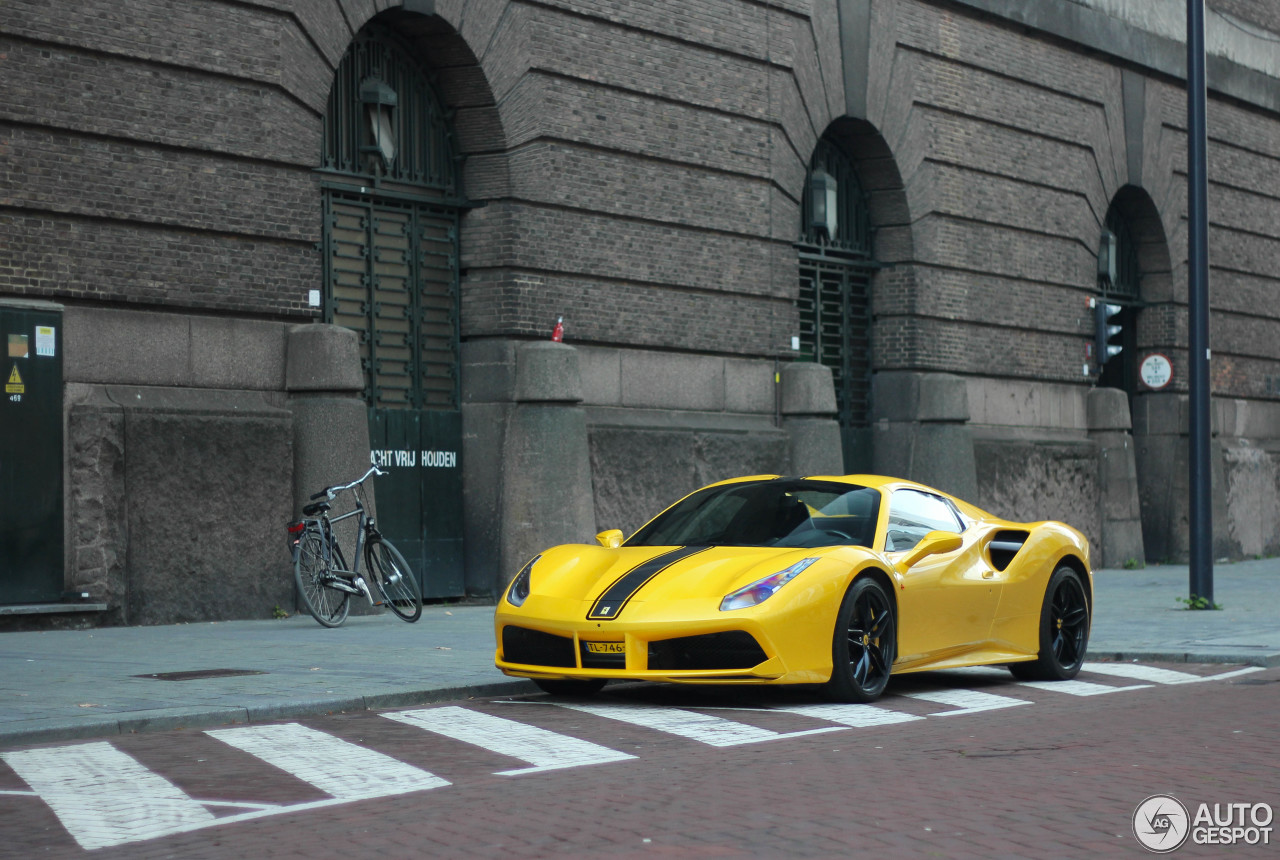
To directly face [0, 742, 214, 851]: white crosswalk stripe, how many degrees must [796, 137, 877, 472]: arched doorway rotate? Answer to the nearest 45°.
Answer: approximately 45° to its right

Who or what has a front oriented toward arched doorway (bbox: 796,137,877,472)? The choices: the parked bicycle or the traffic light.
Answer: the parked bicycle

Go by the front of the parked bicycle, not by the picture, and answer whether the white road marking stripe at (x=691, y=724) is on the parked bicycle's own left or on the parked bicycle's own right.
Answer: on the parked bicycle's own right

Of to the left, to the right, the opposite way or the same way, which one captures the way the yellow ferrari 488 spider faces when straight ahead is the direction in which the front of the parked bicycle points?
the opposite way

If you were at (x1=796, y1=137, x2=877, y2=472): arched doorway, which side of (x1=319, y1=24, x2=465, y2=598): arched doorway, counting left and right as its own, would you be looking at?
left

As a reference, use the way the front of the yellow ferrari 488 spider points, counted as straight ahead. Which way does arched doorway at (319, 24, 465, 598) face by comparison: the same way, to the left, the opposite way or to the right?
to the left

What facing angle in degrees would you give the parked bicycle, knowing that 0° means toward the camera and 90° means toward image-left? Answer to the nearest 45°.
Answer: approximately 225°

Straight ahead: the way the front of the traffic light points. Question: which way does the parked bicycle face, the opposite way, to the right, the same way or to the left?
to the left

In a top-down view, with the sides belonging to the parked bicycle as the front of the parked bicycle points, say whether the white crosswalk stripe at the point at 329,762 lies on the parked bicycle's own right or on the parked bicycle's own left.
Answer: on the parked bicycle's own right

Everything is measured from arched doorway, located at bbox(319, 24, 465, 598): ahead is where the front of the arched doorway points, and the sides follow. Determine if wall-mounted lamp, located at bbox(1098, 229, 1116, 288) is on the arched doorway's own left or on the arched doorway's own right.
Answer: on the arched doorway's own left
